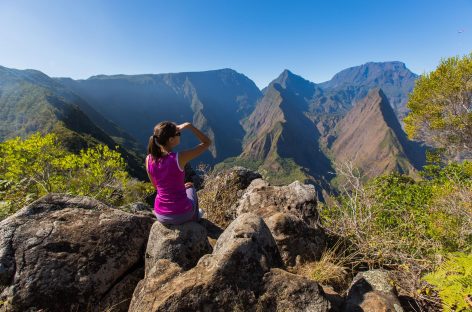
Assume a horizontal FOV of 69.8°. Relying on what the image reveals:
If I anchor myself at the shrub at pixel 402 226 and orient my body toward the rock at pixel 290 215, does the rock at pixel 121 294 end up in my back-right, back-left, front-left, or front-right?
front-left

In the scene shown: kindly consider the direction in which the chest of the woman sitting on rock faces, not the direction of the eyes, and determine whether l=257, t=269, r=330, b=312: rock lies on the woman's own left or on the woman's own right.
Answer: on the woman's own right

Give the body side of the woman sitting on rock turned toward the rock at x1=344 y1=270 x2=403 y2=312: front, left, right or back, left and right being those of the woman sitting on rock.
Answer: right

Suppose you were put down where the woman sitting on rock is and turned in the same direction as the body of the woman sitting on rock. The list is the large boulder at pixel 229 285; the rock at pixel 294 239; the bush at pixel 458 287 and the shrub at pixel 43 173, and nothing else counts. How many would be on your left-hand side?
1

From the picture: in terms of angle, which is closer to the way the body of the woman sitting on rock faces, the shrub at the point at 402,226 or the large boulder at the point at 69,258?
the shrub

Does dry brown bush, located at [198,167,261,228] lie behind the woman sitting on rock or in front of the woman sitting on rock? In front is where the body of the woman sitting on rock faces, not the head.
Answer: in front

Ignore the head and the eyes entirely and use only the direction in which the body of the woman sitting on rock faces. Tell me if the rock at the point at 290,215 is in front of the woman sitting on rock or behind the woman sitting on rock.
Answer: in front

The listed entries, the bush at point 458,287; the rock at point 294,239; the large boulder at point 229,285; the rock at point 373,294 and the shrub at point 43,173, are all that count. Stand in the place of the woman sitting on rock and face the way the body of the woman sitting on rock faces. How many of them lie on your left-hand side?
1

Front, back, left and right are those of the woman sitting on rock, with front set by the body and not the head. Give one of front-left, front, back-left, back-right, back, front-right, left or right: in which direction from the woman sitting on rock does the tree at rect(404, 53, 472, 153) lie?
front

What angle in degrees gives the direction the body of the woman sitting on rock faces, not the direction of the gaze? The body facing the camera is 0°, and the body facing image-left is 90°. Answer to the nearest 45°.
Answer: approximately 225°

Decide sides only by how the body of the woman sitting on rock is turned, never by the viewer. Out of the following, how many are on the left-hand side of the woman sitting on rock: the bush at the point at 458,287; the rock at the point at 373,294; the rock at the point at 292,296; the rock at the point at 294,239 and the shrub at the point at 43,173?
1

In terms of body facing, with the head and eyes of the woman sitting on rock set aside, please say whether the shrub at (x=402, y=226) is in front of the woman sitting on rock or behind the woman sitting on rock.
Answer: in front

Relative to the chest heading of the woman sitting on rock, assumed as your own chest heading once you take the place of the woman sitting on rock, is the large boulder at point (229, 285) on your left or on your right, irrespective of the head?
on your right

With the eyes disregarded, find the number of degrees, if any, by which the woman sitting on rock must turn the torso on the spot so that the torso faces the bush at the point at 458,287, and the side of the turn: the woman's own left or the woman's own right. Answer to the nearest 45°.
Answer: approximately 90° to the woman's own right

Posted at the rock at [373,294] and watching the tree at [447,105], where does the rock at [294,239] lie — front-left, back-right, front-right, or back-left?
front-left

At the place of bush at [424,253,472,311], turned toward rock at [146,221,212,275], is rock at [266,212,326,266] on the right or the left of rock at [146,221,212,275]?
right

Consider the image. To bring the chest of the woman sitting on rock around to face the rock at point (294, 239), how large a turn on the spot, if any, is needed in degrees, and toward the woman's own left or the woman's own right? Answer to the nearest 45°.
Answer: approximately 45° to the woman's own right

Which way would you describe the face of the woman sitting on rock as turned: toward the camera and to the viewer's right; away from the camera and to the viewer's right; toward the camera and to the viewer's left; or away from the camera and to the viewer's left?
away from the camera and to the viewer's right

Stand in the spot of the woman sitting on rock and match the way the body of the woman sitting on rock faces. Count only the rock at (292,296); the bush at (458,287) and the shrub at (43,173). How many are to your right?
2
